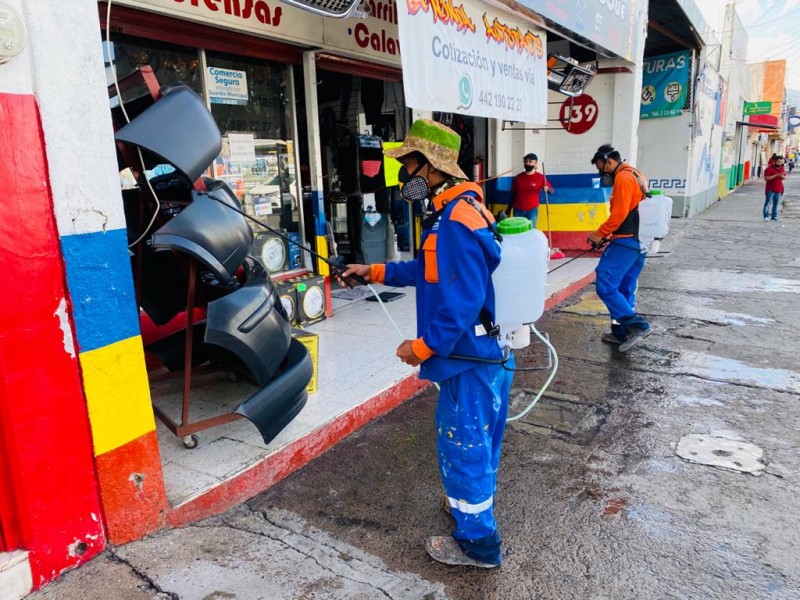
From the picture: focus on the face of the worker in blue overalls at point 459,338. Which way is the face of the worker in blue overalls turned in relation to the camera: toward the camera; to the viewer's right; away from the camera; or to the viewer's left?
to the viewer's left

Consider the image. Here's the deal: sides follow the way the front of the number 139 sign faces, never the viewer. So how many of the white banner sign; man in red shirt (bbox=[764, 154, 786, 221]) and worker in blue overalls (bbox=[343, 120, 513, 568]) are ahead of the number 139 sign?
2

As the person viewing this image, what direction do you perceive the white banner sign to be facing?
facing the viewer and to the right of the viewer

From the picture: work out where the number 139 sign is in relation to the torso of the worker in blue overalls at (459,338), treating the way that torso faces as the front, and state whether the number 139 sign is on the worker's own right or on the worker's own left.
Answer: on the worker's own right

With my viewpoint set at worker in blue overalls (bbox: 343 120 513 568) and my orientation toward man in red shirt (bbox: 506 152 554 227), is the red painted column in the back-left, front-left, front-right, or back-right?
back-left

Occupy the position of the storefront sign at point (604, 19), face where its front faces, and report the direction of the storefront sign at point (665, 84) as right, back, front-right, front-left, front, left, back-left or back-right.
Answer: back-left

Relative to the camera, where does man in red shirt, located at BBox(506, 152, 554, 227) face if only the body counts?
toward the camera

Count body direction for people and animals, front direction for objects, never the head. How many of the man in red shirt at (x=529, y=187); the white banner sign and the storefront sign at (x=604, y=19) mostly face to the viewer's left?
0

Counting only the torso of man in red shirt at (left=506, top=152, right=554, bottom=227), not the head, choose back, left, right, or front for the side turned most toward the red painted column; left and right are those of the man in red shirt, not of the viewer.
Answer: front

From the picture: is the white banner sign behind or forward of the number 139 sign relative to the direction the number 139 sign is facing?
forward

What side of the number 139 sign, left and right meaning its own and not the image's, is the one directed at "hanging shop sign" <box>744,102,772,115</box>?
back

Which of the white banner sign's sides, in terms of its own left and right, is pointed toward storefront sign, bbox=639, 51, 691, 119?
left

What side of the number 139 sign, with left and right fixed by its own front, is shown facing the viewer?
front

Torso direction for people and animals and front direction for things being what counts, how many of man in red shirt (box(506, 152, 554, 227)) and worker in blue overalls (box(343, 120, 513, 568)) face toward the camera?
1

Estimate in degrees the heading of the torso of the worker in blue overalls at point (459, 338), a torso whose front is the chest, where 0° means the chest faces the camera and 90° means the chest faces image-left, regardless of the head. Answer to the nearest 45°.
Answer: approximately 90°

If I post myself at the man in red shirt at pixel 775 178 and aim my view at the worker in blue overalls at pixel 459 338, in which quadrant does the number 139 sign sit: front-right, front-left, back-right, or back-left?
front-right

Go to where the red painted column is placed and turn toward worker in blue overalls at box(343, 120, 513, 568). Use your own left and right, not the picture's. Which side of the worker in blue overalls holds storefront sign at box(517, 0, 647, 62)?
left
